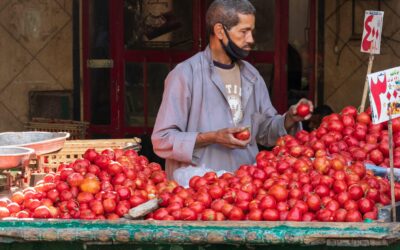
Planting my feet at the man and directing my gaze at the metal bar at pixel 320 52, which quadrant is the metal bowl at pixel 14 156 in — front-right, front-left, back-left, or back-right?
back-left

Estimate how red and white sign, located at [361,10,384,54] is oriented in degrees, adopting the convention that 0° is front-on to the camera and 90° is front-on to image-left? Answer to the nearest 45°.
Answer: approximately 0°

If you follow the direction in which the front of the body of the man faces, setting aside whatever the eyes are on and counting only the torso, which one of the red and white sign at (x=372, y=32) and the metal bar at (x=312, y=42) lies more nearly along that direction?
the red and white sign

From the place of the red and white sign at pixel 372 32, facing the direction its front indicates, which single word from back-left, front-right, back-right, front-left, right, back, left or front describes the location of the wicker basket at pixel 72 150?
right

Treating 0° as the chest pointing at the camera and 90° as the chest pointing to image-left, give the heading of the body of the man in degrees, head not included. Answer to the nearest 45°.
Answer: approximately 315°

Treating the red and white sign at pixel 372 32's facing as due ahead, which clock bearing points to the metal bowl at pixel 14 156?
The metal bowl is roughly at 2 o'clock from the red and white sign.

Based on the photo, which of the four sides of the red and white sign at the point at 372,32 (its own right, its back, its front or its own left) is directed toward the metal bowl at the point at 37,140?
right

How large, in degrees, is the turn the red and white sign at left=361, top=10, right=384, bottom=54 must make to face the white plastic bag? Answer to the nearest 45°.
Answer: approximately 45° to its right

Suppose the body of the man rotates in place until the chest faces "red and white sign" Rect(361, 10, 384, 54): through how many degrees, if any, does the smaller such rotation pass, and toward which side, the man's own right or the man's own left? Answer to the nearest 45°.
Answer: approximately 90° to the man's own left

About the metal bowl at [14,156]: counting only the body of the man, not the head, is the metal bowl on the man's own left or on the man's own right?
on the man's own right

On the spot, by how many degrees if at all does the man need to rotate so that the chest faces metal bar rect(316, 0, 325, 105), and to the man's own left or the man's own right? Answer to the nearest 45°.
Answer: approximately 135° to the man's own left
